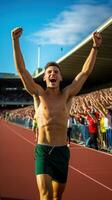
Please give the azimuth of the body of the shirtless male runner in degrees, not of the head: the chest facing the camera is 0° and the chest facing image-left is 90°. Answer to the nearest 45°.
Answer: approximately 0°
